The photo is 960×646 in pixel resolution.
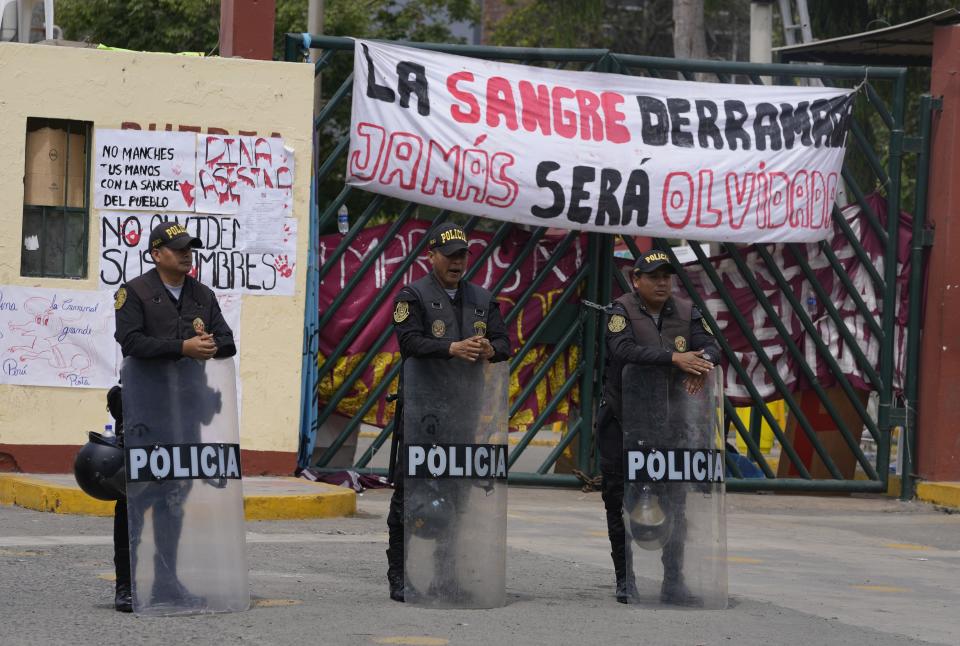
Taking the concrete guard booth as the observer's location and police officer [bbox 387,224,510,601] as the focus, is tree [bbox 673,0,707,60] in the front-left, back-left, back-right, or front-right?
back-left

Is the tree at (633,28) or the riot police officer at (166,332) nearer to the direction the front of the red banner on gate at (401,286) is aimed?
the riot police officer

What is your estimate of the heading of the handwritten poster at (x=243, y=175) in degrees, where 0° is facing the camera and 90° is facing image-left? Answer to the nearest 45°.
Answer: approximately 0°

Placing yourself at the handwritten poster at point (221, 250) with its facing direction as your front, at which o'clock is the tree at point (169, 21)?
The tree is roughly at 6 o'clock from the handwritten poster.

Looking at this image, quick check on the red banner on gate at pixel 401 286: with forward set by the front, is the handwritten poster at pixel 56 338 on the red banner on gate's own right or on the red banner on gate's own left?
on the red banner on gate's own right

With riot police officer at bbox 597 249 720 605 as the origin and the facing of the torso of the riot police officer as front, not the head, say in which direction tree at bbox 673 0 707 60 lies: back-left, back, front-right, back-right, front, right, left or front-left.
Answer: back-left
